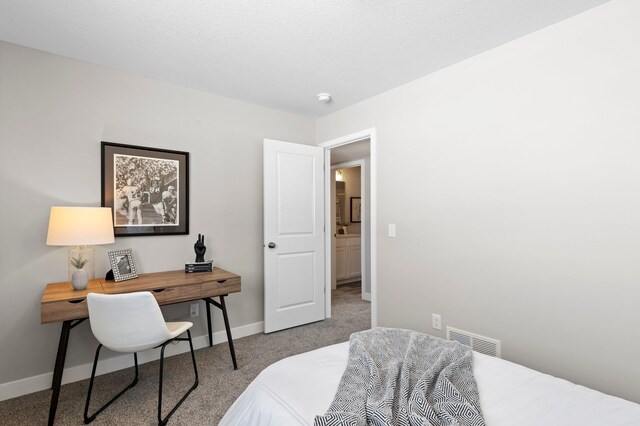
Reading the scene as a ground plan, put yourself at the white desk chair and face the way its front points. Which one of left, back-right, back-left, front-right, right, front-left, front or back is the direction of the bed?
right

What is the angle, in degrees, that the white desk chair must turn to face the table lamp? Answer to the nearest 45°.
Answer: approximately 90° to its left

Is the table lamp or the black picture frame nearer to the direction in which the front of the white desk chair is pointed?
the black picture frame

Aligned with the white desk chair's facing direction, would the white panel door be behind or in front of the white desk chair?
in front

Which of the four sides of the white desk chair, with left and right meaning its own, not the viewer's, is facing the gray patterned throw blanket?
right

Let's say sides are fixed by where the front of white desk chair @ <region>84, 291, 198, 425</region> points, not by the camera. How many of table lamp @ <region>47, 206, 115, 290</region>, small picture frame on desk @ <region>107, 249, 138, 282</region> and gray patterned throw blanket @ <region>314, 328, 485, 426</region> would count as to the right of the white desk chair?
1

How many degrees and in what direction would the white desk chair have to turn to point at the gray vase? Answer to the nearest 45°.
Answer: approximately 90° to its left

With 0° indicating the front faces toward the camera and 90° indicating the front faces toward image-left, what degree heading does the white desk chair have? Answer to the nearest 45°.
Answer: approximately 225°

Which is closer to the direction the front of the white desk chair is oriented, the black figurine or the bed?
the black figurine

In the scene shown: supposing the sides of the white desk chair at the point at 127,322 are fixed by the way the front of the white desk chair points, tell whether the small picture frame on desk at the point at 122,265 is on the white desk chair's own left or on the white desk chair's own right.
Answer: on the white desk chair's own left

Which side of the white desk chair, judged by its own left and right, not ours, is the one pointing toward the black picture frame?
front

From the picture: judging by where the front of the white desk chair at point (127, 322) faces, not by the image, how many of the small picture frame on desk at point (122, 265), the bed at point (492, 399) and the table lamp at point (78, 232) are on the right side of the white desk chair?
1
